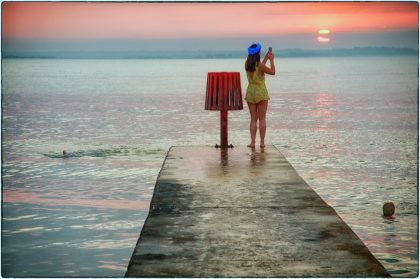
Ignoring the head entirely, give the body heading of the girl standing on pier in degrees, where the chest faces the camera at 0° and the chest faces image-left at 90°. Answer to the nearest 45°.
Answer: approximately 225°

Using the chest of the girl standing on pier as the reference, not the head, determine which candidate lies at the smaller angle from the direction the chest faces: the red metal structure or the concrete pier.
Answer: the red metal structure

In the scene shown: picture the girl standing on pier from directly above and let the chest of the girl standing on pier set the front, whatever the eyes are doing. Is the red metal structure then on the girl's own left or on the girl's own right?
on the girl's own left

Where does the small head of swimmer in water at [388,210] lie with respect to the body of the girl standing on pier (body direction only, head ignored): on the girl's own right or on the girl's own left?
on the girl's own right
